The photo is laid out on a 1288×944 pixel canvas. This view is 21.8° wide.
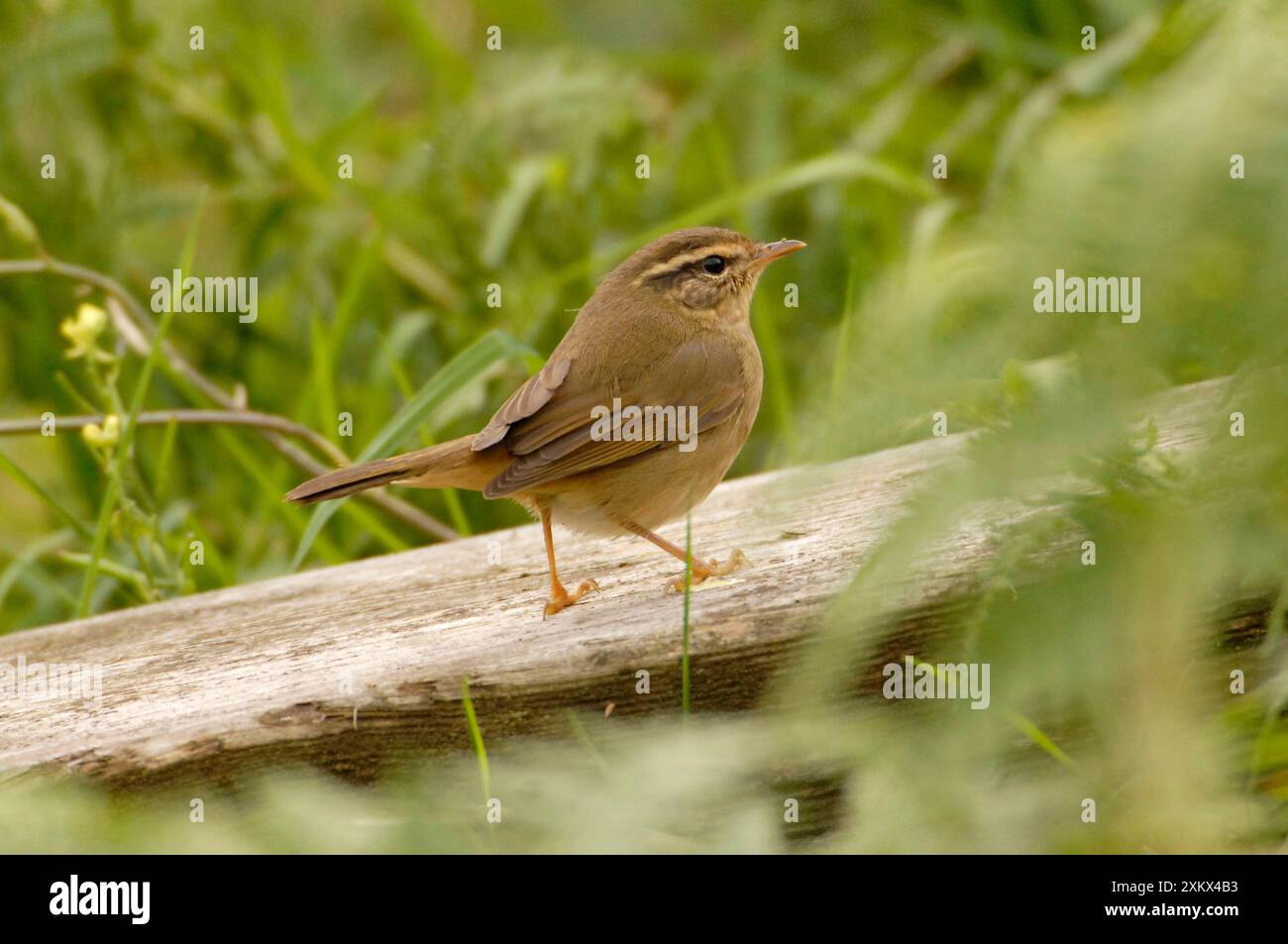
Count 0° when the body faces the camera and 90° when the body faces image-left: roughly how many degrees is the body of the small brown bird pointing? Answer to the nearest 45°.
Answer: approximately 270°

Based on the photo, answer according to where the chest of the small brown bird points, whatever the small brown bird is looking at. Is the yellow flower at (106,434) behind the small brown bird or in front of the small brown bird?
behind

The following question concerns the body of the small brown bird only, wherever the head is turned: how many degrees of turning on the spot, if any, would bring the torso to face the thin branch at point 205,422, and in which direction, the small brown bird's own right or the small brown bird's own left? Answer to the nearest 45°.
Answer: approximately 135° to the small brown bird's own left

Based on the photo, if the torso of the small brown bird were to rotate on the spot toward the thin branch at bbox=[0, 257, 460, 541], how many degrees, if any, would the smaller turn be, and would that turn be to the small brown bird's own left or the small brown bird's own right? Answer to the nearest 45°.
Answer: approximately 135° to the small brown bird's own left

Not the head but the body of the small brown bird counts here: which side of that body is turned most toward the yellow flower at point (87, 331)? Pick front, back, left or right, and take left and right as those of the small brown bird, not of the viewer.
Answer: back
